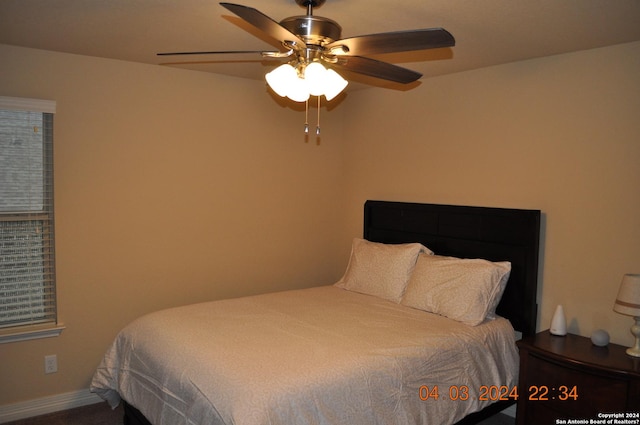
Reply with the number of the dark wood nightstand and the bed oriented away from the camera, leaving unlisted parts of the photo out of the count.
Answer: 0

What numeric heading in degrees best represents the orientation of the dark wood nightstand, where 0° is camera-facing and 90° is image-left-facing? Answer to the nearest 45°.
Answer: approximately 45°

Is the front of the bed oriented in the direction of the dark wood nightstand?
no

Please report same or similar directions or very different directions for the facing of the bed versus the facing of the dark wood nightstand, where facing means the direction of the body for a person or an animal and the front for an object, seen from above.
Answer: same or similar directions

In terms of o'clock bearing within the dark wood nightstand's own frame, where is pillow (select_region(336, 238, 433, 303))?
The pillow is roughly at 2 o'clock from the dark wood nightstand.

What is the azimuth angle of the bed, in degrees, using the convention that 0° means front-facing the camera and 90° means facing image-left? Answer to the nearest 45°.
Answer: approximately 45°

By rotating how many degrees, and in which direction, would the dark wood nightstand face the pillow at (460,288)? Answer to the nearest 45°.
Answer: approximately 45° to its right
